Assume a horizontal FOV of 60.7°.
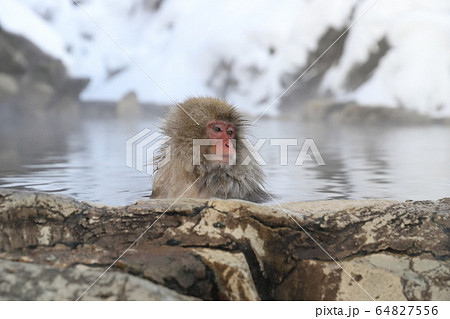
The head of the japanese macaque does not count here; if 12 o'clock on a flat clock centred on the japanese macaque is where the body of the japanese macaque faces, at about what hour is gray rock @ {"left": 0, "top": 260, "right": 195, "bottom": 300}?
The gray rock is roughly at 2 o'clock from the japanese macaque.

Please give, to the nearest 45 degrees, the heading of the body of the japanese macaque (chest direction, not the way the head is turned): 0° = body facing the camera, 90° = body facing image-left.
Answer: approximately 315°
